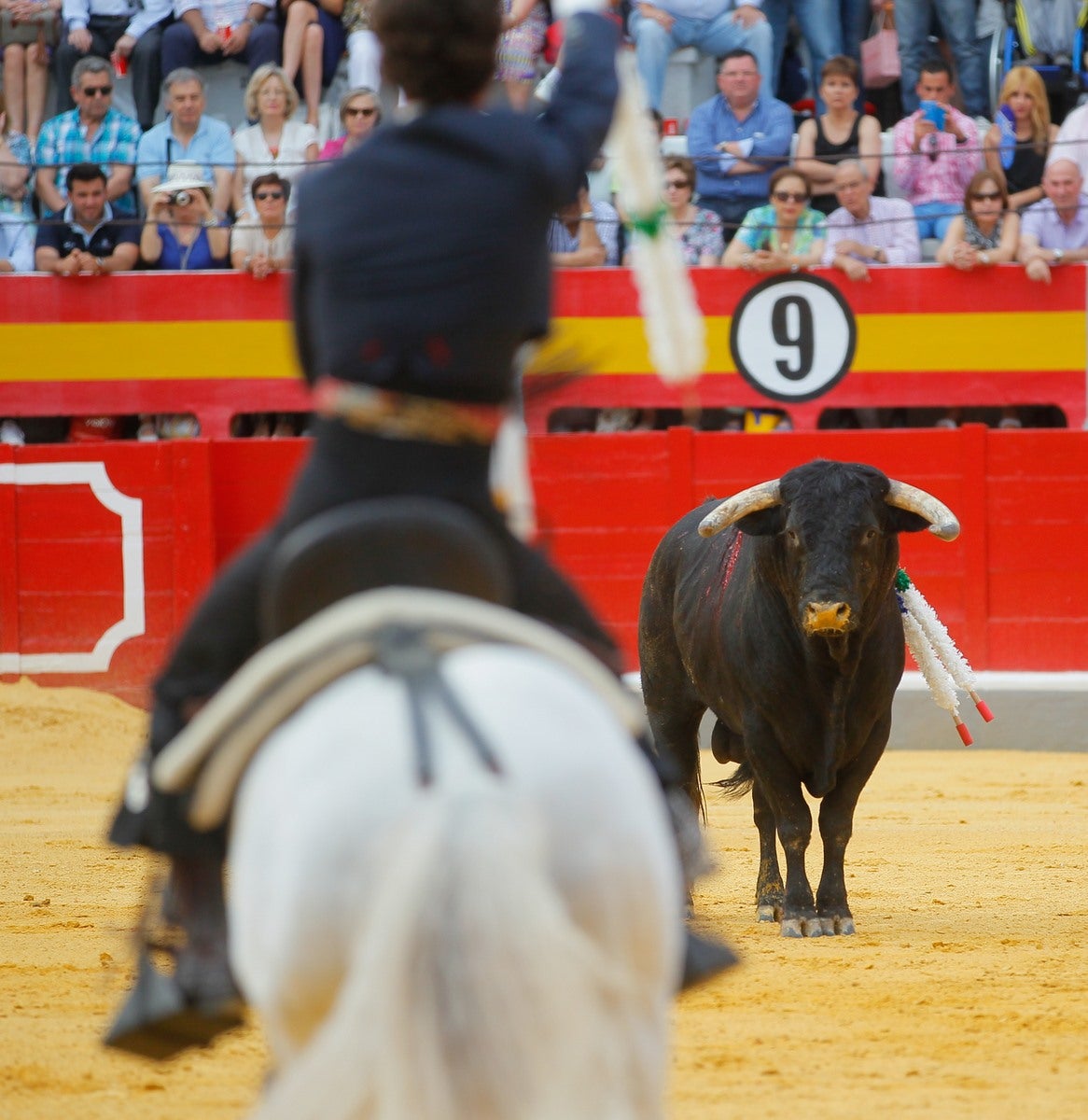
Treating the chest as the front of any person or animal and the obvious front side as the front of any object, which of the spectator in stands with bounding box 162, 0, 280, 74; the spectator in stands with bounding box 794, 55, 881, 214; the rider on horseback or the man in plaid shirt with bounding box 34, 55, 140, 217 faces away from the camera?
the rider on horseback

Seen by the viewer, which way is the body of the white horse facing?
away from the camera

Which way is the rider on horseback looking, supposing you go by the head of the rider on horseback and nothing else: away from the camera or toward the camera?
away from the camera

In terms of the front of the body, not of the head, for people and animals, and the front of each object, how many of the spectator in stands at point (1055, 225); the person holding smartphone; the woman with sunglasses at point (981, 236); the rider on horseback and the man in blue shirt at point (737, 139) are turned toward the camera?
4

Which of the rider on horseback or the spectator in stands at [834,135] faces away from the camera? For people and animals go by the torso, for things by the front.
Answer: the rider on horseback

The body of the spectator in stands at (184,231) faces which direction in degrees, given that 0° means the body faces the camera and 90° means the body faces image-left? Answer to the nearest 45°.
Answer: approximately 0°

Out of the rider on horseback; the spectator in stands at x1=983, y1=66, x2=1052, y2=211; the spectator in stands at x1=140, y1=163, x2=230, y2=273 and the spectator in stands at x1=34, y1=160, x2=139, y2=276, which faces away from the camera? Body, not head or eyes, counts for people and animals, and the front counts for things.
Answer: the rider on horseback

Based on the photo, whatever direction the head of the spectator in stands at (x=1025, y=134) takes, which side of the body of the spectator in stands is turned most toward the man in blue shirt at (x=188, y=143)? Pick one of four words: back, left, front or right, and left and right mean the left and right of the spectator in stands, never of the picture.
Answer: right
